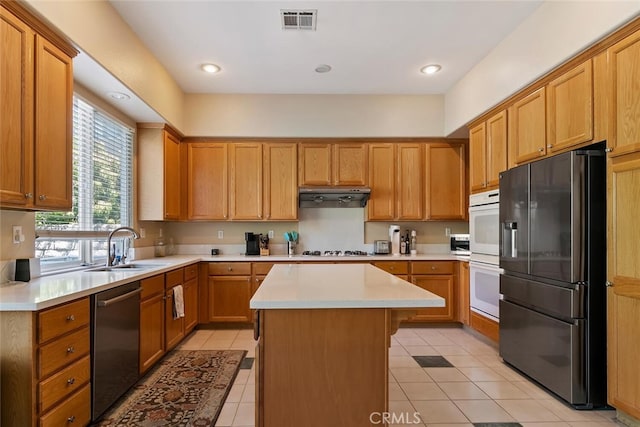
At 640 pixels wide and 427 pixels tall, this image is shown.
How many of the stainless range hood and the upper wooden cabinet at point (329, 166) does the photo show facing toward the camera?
2

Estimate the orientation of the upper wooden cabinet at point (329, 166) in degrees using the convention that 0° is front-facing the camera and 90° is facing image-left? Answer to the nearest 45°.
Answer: approximately 0°

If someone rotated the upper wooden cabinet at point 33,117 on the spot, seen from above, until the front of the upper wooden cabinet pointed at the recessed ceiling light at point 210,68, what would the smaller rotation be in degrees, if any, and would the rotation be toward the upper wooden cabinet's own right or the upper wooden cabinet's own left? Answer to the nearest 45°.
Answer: approximately 90° to the upper wooden cabinet's own left

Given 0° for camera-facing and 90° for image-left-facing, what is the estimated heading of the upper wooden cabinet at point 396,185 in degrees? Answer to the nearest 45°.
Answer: approximately 0°
